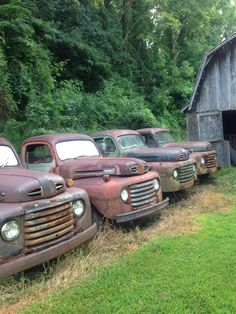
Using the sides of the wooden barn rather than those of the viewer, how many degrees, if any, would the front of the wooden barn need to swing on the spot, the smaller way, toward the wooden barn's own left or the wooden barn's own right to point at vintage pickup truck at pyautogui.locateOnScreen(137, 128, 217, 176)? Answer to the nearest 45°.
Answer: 0° — it already faces it

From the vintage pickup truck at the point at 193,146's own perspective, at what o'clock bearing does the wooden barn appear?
The wooden barn is roughly at 8 o'clock from the vintage pickup truck.

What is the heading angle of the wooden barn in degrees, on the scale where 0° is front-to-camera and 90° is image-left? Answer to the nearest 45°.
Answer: approximately 0°

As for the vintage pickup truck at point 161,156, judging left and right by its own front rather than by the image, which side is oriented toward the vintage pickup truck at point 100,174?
right

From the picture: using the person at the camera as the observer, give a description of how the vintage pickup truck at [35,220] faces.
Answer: facing the viewer and to the right of the viewer

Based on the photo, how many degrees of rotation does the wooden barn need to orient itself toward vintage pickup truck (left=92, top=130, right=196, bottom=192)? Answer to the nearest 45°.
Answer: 0° — it already faces it

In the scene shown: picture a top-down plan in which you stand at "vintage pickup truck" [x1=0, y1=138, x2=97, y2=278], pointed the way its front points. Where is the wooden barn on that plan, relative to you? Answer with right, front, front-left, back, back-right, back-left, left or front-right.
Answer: left

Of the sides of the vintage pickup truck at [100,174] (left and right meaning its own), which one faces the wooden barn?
left

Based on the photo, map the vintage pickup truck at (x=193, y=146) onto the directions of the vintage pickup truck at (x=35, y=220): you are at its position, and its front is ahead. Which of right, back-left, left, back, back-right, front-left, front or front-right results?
left
